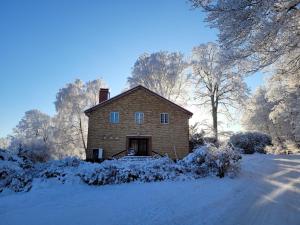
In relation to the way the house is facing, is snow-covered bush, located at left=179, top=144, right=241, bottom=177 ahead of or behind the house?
ahead

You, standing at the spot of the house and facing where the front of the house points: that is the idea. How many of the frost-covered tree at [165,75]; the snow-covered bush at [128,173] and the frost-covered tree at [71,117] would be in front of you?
1

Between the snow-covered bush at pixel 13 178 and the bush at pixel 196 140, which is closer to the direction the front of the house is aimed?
the snow-covered bush

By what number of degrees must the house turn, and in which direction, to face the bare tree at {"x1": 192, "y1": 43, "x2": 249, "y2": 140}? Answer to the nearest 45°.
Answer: approximately 135° to its left

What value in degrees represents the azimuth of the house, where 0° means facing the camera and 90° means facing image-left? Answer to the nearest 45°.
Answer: approximately 0°

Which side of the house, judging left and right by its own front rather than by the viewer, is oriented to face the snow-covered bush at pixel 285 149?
left

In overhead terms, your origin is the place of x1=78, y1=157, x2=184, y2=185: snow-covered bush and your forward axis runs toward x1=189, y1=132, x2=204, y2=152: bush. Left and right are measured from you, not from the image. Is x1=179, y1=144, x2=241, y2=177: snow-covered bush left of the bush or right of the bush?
right

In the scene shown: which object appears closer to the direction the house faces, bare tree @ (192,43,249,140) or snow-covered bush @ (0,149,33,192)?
the snow-covered bush

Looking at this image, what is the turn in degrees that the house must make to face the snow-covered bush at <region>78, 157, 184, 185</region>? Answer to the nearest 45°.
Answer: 0° — it already faces it
